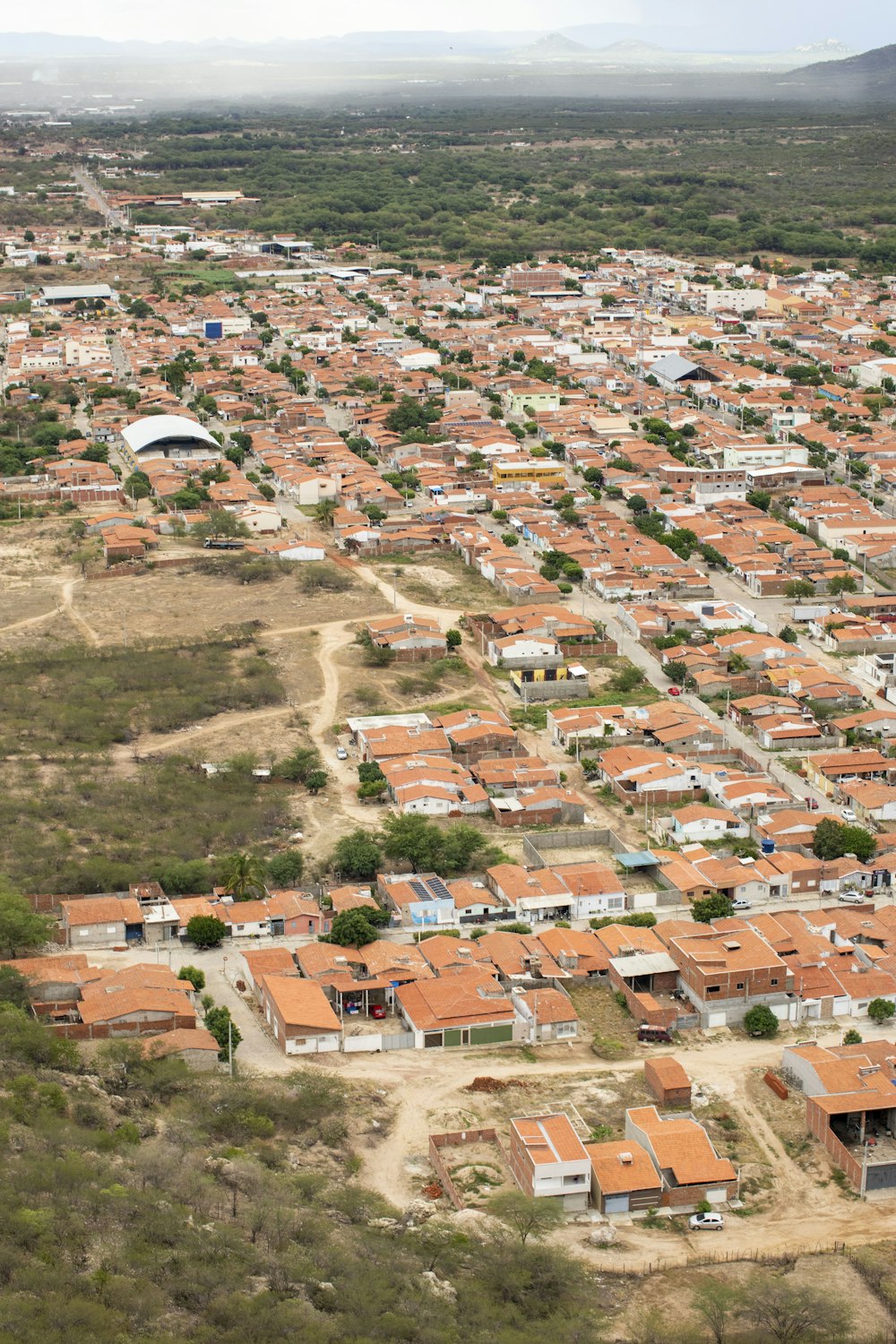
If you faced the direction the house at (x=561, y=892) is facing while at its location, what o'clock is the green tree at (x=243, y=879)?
The green tree is roughly at 3 o'clock from the house.

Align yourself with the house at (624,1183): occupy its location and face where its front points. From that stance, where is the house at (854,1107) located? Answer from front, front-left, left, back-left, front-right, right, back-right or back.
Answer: back-left

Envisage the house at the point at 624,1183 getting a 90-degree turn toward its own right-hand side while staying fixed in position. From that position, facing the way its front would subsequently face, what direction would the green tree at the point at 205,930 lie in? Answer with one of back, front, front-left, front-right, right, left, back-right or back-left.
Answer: front-right

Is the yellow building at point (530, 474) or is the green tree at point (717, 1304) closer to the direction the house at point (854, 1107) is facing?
the green tree

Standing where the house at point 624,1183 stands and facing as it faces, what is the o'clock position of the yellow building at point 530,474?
The yellow building is roughly at 6 o'clock from the house.

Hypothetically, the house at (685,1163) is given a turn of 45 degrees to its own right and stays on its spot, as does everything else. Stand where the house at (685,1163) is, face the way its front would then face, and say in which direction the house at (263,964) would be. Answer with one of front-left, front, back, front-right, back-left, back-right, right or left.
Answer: right

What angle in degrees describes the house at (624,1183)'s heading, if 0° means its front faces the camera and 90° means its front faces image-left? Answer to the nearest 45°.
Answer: approximately 0°
